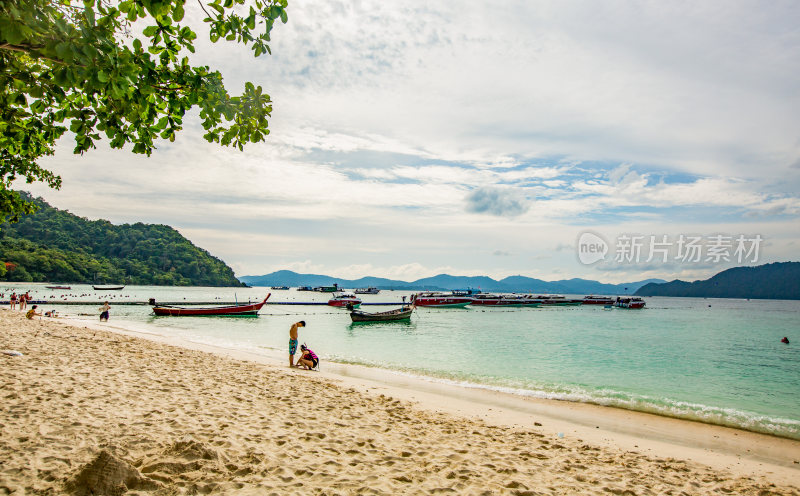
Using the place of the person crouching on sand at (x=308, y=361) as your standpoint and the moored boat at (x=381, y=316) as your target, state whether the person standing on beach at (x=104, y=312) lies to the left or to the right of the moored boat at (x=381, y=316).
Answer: left

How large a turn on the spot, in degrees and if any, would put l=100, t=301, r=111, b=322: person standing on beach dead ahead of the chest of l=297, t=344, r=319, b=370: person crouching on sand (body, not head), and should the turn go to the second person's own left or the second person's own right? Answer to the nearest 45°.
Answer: approximately 45° to the second person's own right

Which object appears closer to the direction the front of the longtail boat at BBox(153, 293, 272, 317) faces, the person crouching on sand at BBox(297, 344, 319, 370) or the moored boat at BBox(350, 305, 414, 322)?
the moored boat

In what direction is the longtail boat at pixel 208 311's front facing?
to the viewer's right

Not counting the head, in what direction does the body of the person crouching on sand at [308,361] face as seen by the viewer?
to the viewer's left

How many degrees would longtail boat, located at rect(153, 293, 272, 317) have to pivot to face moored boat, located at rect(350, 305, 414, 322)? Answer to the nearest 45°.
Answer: approximately 45° to its right

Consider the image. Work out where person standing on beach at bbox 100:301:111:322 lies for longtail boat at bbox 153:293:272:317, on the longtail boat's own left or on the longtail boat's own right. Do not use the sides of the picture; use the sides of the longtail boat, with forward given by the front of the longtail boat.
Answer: on the longtail boat's own right

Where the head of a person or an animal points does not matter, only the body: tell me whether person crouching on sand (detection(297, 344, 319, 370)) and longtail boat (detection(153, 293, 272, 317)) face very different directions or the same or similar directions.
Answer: very different directions

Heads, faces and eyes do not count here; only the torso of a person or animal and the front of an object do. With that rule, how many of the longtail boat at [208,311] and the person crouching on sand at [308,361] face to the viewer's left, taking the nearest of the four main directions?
1

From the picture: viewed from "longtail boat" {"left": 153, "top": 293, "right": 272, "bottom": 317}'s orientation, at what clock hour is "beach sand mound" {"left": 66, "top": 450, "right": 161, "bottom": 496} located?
The beach sand mound is roughly at 3 o'clock from the longtail boat.

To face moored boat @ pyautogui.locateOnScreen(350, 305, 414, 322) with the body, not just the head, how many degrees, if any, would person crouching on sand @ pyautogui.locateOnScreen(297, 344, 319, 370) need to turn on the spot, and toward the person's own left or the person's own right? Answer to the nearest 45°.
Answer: approximately 90° to the person's own right
